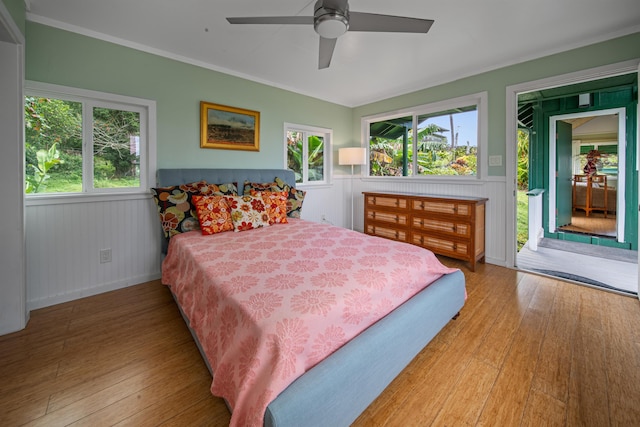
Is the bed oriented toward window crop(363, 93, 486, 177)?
no

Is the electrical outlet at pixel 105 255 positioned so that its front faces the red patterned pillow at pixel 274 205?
no

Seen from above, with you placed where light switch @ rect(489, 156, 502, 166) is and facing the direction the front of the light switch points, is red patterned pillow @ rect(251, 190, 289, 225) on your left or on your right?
on your right

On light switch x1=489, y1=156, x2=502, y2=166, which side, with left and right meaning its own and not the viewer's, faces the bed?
front

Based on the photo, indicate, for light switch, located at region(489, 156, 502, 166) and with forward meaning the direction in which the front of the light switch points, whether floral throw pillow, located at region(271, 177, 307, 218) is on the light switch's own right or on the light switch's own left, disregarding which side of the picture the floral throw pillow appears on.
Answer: on the light switch's own right

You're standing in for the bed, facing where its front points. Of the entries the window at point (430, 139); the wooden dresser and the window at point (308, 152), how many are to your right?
0

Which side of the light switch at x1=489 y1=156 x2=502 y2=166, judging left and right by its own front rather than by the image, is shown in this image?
front

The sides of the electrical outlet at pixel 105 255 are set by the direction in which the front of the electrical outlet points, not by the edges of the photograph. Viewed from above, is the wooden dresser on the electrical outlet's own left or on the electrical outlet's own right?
on the electrical outlet's own left

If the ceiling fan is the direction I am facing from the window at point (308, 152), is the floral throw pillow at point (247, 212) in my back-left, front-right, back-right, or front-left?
front-right

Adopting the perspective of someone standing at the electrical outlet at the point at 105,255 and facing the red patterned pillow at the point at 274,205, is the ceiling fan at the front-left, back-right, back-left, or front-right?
front-right

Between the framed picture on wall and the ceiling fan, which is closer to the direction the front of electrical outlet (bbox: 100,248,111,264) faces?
the ceiling fan

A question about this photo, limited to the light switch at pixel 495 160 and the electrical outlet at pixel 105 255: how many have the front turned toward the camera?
2

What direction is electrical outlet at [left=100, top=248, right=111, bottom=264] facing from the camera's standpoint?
toward the camera

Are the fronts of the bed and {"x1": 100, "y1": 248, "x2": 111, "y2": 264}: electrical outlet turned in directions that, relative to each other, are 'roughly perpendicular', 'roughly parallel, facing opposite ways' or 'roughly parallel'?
roughly parallel

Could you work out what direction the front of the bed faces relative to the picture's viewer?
facing the viewer and to the right of the viewer
